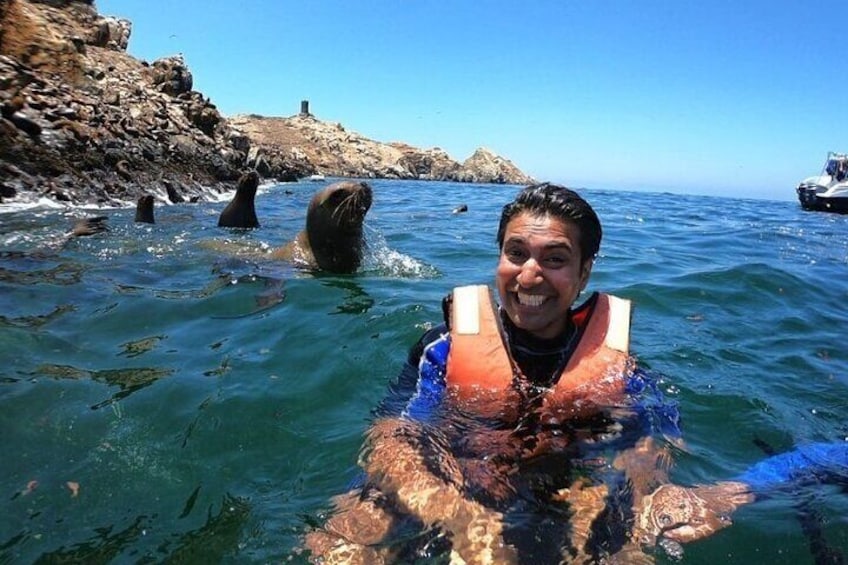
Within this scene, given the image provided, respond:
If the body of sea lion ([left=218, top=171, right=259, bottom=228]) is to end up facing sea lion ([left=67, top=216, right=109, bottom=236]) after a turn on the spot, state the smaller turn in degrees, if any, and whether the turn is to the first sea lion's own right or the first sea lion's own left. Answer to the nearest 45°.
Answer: approximately 135° to the first sea lion's own right

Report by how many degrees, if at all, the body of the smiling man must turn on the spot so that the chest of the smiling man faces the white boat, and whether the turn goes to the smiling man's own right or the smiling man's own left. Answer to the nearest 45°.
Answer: approximately 135° to the smiling man's own left

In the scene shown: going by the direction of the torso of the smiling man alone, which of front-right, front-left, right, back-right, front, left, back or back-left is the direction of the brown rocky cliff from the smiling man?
back-right

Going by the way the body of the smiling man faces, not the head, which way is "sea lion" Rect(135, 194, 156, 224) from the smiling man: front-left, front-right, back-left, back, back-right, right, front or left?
back-right
